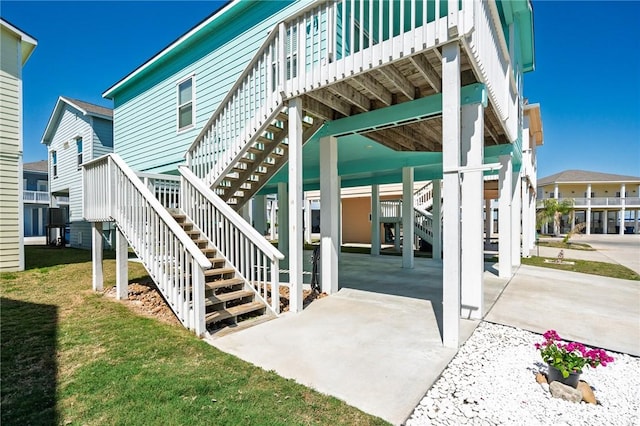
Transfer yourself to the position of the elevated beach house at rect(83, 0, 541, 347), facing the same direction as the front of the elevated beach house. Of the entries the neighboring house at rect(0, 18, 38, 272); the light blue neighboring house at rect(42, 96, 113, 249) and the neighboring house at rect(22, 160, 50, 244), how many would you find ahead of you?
0

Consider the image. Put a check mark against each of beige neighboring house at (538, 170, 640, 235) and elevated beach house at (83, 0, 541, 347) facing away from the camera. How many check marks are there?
0

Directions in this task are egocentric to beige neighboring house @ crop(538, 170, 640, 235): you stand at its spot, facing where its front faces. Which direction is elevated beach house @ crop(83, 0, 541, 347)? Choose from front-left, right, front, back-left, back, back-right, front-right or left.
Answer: front

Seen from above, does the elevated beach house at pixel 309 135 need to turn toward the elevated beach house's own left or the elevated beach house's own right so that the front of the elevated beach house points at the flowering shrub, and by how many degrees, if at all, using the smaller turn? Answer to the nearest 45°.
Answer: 0° — it already faces it

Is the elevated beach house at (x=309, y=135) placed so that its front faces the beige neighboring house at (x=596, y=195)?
no

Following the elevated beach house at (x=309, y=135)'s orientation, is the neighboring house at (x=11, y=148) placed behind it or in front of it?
behind

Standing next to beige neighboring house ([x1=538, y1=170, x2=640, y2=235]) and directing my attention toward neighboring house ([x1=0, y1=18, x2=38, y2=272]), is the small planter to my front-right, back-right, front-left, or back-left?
front-left

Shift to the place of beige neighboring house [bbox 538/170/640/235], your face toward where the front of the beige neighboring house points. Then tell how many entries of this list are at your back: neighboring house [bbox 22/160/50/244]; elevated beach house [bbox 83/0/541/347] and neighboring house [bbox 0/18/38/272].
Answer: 0

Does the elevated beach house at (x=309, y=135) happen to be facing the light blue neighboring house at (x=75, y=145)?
no

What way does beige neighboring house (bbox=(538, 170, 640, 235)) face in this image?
toward the camera

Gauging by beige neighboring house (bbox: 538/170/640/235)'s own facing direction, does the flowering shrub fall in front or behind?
in front

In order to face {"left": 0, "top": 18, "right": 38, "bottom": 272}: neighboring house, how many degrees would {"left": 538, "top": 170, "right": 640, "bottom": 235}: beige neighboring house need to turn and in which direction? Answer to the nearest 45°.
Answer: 0° — it already faces it

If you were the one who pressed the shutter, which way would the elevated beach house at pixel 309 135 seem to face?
facing the viewer and to the right of the viewer

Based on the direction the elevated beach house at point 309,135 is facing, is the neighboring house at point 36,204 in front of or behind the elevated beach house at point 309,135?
behind

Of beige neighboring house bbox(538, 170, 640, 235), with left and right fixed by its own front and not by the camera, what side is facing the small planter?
front
